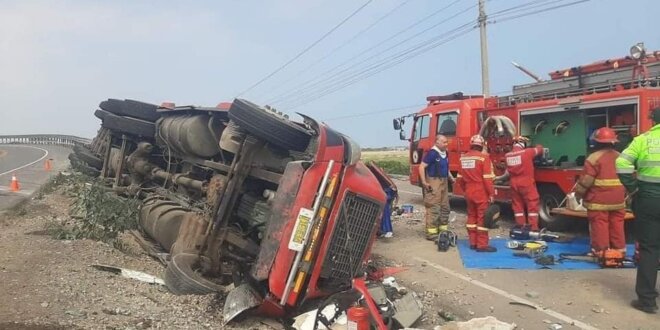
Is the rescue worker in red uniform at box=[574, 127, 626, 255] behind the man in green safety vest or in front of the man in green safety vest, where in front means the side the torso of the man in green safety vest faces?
in front

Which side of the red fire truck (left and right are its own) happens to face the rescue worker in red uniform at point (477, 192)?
left

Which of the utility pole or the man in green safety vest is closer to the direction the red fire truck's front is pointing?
the utility pole

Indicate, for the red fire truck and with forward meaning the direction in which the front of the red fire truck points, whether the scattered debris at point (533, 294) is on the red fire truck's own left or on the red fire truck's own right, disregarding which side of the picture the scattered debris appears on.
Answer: on the red fire truck's own left

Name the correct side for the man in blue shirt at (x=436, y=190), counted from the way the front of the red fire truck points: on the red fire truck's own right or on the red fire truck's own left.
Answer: on the red fire truck's own left

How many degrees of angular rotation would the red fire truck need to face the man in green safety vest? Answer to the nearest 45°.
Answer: approximately 135° to its left

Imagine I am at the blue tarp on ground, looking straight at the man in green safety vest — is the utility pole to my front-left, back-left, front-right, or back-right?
back-left

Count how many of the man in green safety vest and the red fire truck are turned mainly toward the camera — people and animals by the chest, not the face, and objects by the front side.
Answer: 0

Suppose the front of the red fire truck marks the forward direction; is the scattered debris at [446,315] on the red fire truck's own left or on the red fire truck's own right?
on the red fire truck's own left

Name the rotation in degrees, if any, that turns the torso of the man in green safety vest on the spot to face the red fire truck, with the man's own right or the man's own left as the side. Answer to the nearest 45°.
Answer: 0° — they already face it

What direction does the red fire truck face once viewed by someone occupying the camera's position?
facing away from the viewer and to the left of the viewer
